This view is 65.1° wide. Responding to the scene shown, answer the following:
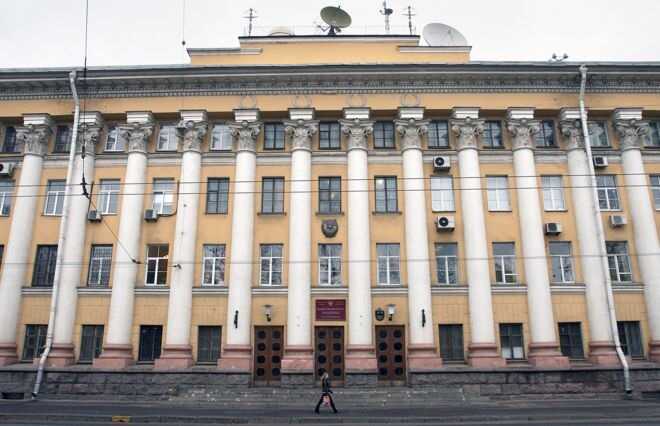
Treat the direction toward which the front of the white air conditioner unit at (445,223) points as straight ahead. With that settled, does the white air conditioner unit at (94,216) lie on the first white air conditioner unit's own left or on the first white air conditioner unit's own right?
on the first white air conditioner unit's own right

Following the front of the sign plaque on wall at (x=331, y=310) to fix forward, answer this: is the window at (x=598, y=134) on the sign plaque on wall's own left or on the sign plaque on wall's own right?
on the sign plaque on wall's own left

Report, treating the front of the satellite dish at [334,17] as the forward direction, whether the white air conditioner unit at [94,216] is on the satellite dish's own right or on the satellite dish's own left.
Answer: on the satellite dish's own right

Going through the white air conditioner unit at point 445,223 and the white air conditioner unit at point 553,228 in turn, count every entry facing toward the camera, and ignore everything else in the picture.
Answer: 2

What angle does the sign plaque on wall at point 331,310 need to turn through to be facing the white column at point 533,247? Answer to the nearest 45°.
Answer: approximately 90° to its left

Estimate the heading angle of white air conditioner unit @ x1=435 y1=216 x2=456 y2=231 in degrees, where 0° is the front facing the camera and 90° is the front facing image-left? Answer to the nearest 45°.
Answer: approximately 0°

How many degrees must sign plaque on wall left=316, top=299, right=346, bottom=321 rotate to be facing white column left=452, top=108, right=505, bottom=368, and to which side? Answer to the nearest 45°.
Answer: approximately 90° to its left

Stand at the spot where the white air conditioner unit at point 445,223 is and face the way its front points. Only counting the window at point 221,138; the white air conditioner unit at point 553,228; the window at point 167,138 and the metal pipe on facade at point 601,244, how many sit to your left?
2

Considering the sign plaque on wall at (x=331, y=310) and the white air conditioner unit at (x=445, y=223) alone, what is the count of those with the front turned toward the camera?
2
